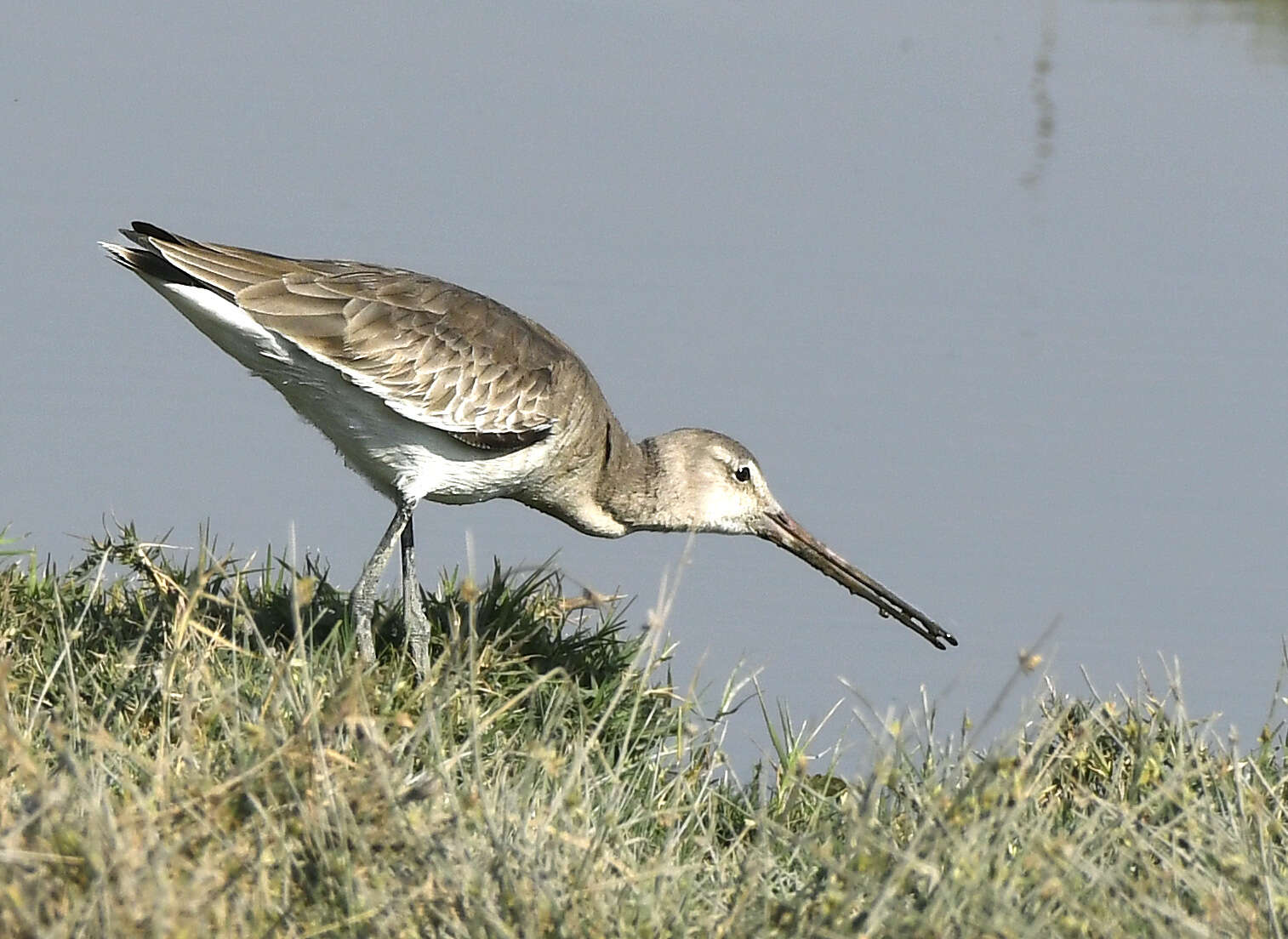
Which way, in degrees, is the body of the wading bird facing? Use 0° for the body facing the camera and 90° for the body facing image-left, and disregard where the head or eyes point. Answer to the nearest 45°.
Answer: approximately 270°
